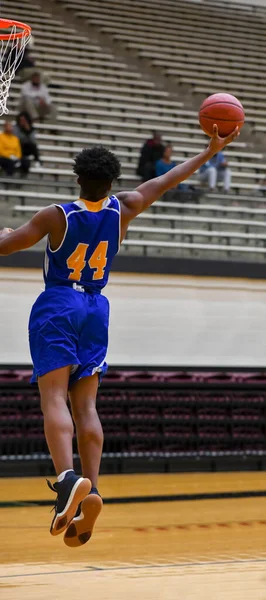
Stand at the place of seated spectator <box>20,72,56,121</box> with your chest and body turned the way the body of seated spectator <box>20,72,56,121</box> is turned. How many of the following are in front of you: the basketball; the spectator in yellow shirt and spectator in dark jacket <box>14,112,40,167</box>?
3

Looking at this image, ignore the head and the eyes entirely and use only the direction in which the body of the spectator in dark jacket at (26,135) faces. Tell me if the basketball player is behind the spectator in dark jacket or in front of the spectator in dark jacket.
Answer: in front

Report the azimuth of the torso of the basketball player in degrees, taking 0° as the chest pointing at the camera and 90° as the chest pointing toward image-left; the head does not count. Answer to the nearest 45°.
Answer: approximately 180°

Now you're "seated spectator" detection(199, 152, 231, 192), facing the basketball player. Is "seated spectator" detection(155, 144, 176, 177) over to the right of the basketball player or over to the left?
right

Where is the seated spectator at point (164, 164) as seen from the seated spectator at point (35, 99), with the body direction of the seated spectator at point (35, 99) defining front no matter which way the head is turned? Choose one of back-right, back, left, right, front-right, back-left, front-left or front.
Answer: front-left

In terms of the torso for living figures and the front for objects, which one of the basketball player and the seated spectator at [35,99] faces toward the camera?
the seated spectator

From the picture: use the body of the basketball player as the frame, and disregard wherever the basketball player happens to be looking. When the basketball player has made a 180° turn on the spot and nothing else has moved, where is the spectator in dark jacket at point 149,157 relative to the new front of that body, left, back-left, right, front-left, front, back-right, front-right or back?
back

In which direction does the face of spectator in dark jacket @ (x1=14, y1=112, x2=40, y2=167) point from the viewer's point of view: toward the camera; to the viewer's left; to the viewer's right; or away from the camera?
toward the camera

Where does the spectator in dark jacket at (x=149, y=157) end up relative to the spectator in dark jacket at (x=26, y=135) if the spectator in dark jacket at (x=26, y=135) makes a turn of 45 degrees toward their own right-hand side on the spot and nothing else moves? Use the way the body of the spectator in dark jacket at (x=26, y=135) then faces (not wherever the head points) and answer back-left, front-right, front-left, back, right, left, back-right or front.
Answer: back-left

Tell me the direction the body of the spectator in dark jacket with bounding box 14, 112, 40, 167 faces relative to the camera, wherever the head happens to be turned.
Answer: toward the camera

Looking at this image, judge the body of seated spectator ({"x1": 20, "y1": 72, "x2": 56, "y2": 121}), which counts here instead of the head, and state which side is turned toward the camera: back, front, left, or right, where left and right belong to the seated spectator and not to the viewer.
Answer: front

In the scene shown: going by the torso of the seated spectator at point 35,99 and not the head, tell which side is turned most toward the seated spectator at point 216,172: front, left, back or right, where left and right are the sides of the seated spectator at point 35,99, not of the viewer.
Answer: left

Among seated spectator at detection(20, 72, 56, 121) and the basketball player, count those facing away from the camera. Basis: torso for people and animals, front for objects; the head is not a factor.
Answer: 1

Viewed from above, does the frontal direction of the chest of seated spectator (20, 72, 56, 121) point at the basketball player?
yes

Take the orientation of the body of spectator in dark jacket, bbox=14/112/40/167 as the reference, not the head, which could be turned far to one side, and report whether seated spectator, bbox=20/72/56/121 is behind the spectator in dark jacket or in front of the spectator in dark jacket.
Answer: behind

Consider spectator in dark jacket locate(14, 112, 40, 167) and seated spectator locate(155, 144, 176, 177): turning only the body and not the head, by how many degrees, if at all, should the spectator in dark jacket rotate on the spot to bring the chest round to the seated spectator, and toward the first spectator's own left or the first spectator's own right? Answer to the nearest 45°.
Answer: approximately 90° to the first spectator's own left

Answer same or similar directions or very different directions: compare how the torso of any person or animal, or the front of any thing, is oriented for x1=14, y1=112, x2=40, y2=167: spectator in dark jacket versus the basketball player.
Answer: very different directions

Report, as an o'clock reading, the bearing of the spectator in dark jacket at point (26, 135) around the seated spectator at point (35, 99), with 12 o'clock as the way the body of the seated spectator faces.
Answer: The spectator in dark jacket is roughly at 12 o'clock from the seated spectator.

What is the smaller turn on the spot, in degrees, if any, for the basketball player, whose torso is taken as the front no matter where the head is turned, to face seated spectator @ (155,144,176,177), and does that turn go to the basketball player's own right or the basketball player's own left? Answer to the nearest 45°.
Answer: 0° — they already face them

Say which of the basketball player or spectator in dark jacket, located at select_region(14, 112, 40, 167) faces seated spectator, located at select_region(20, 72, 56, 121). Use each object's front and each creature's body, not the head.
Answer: the basketball player
